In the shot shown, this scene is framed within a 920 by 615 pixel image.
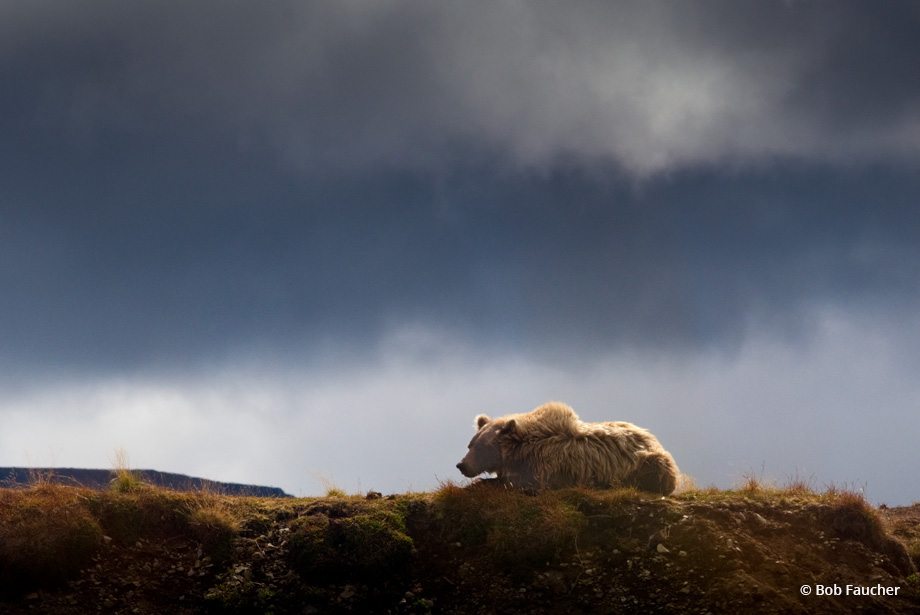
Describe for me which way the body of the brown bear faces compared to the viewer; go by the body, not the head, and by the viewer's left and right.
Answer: facing to the left of the viewer
